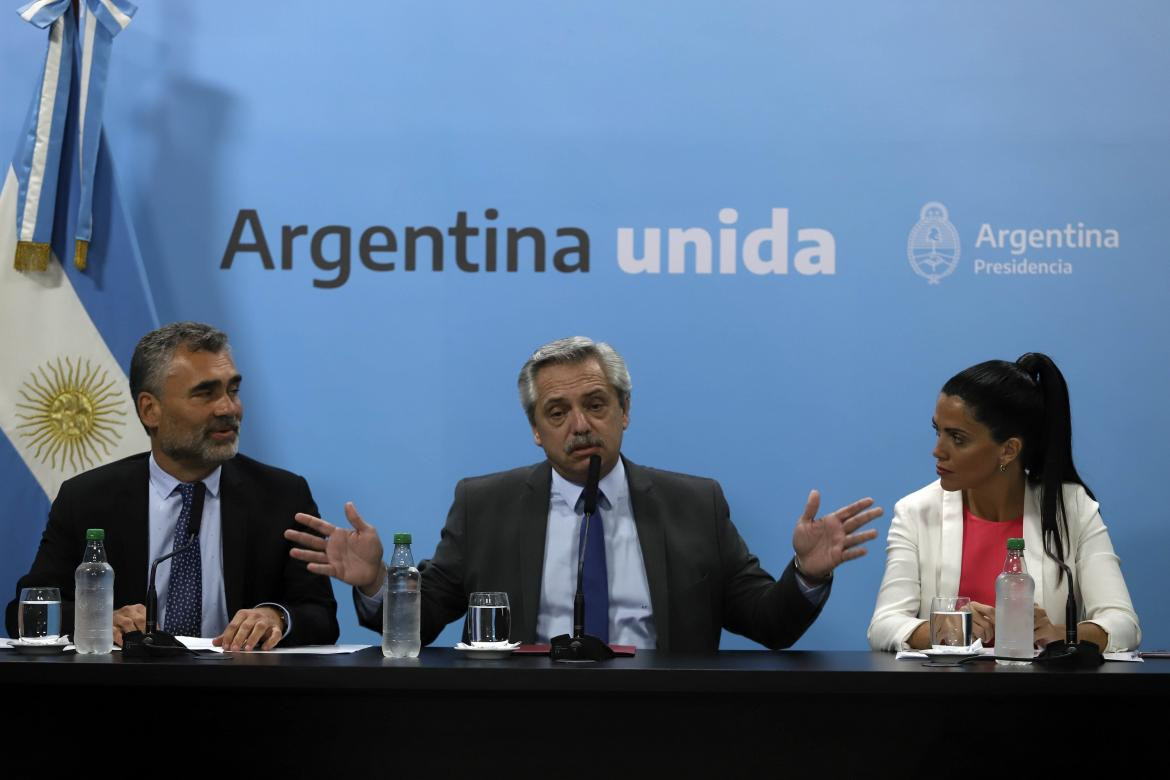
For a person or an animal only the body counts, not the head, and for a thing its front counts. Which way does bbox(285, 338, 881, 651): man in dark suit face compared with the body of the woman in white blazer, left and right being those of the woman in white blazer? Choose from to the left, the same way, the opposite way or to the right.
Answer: the same way

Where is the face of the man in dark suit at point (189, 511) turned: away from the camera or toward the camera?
toward the camera

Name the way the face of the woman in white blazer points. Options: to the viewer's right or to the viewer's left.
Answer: to the viewer's left

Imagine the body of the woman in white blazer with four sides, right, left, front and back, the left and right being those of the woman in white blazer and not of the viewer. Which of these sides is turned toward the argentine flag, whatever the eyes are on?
right

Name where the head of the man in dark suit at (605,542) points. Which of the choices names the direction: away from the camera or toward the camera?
toward the camera

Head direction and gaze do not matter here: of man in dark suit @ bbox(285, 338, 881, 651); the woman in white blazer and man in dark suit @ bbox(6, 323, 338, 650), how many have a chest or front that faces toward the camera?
3

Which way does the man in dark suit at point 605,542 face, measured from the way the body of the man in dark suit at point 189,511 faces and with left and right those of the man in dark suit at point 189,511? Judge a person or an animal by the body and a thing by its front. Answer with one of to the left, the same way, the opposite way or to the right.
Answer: the same way

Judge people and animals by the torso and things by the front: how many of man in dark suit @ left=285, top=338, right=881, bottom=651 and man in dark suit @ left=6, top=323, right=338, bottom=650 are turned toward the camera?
2

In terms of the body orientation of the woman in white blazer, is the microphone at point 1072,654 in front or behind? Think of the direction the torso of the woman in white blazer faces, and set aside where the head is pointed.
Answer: in front

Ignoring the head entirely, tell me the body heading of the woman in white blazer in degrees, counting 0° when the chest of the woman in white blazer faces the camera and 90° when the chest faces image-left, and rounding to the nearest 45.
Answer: approximately 0°

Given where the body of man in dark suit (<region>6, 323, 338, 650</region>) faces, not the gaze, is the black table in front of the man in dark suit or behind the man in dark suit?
in front

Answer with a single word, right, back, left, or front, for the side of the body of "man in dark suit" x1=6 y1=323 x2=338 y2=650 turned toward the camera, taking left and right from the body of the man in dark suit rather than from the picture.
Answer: front

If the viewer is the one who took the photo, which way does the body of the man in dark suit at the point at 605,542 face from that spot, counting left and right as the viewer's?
facing the viewer

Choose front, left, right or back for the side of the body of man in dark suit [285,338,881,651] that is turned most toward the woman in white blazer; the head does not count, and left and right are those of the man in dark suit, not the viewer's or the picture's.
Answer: left

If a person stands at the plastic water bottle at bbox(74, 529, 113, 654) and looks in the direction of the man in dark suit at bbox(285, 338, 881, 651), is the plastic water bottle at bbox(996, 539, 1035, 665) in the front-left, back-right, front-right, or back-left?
front-right
